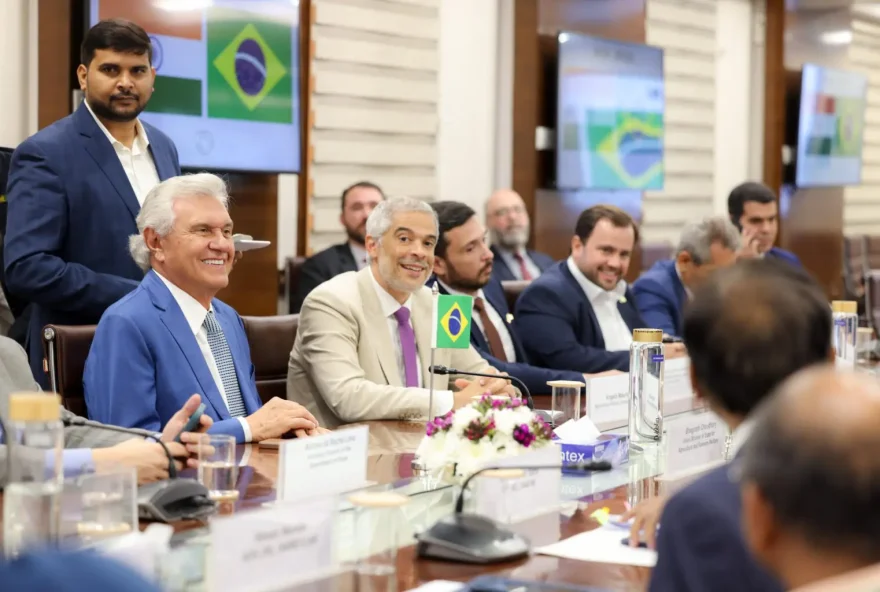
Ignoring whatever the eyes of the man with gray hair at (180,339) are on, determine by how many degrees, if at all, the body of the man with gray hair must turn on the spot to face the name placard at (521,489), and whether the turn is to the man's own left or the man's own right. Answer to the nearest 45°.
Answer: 0° — they already face it

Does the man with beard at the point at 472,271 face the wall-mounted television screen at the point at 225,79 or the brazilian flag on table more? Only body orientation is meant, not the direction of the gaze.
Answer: the brazilian flag on table

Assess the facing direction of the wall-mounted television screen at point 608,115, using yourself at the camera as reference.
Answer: facing the viewer and to the right of the viewer

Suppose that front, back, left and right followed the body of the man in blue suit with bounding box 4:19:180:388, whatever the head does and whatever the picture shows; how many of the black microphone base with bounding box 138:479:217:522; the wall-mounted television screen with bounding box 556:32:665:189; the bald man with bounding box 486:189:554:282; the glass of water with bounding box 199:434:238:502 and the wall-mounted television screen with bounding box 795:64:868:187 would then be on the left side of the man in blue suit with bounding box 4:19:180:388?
3

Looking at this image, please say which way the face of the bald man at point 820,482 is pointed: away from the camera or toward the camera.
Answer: away from the camera

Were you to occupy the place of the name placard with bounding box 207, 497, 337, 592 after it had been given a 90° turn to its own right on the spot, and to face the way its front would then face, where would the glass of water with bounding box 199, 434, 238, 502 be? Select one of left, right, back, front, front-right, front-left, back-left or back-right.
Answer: back-right

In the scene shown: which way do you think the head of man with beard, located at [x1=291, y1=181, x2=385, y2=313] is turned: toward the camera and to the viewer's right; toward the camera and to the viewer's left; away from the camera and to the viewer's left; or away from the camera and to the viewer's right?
toward the camera and to the viewer's right

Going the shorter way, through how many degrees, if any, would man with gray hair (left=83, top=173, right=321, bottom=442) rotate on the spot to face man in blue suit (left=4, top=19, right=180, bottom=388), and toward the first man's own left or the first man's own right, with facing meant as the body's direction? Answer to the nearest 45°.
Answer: approximately 135° to the first man's own left

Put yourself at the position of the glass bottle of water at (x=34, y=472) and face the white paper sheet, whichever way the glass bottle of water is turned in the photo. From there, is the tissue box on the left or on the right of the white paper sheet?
left

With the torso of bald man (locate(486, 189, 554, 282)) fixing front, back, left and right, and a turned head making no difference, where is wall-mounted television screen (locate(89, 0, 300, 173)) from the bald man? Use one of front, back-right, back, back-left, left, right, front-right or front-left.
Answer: right
